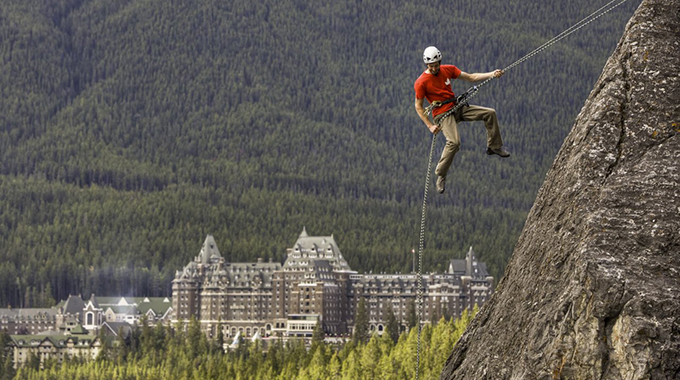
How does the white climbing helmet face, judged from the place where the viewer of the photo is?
facing the viewer and to the right of the viewer
